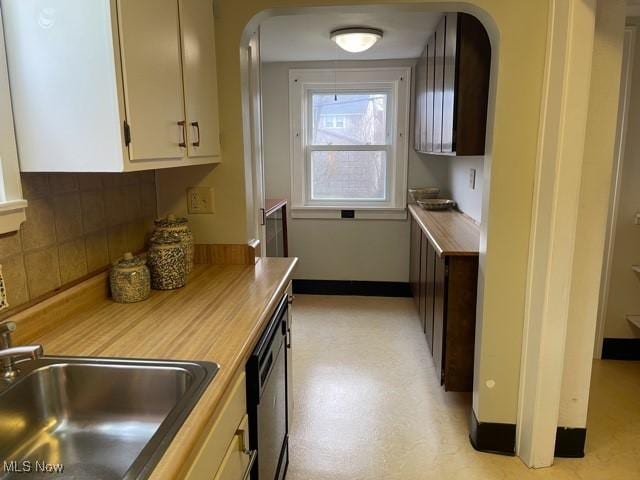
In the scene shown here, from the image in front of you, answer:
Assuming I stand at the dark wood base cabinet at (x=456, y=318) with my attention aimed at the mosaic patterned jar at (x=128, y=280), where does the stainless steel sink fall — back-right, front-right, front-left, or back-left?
front-left

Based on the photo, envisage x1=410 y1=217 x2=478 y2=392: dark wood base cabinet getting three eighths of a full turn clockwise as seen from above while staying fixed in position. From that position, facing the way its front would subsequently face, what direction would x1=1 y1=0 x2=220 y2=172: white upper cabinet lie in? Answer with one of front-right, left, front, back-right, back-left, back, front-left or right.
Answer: back

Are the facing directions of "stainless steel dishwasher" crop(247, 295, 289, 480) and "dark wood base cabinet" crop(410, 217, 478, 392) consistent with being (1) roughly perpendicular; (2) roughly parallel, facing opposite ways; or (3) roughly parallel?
roughly parallel, facing opposite ways

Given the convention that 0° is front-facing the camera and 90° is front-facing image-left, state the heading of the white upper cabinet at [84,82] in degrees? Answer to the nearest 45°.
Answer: approximately 315°

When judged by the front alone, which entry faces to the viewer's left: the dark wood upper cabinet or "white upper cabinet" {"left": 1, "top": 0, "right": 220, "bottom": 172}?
the dark wood upper cabinet

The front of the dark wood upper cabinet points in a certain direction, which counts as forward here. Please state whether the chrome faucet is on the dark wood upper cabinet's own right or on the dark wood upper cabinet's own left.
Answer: on the dark wood upper cabinet's own left

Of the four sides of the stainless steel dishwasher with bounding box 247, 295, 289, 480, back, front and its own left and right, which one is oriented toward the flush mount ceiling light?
left

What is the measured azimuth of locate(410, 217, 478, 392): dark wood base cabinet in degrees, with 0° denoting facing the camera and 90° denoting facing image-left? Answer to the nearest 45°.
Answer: approximately 90°

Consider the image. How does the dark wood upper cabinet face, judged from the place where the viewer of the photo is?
facing to the left of the viewer

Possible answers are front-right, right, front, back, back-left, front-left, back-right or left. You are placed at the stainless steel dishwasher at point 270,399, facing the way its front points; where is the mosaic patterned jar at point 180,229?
back-left

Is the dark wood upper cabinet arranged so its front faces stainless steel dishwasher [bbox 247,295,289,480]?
no

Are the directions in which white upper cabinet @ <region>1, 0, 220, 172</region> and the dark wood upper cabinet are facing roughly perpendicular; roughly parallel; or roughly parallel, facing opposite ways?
roughly parallel, facing opposite ways

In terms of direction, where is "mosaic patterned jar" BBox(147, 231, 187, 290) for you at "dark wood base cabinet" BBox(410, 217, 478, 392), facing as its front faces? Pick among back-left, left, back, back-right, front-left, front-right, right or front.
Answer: front-left

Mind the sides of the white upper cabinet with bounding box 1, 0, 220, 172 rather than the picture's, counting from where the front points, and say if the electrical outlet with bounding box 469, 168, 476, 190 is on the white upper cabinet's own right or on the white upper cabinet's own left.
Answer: on the white upper cabinet's own left

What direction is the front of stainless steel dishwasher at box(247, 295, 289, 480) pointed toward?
to the viewer's right

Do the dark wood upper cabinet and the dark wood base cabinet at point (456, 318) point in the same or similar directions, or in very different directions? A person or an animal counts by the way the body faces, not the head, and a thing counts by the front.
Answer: same or similar directions
